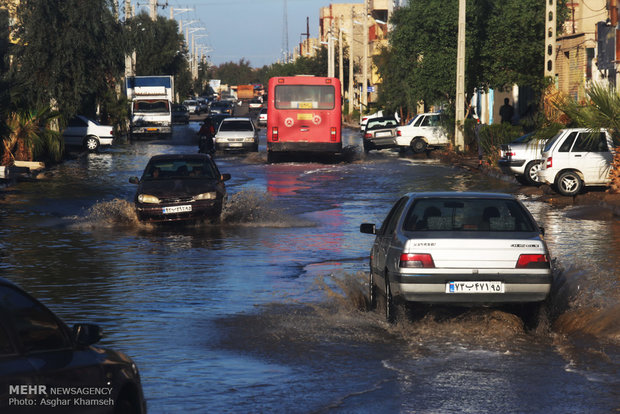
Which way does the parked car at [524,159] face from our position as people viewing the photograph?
facing away from the viewer and to the right of the viewer

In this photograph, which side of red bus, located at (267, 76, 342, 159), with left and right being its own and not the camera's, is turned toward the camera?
back

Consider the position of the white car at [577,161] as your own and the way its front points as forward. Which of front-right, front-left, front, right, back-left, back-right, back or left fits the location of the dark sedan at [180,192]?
back-right

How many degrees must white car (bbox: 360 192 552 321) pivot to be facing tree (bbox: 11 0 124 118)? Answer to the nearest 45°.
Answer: approximately 45° to its left

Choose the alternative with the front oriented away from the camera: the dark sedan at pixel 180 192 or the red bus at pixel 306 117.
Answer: the red bus

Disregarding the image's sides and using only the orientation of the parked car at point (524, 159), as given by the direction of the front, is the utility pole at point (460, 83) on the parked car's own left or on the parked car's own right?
on the parked car's own left

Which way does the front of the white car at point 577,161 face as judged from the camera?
facing to the right of the viewer

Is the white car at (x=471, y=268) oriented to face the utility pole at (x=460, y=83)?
yes

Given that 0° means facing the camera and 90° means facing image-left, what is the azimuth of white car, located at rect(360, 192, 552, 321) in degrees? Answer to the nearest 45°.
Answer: approximately 180°

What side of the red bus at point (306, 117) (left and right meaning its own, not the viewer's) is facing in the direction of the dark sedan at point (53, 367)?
back

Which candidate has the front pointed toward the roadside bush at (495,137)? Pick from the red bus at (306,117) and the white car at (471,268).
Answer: the white car
